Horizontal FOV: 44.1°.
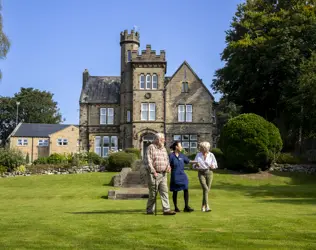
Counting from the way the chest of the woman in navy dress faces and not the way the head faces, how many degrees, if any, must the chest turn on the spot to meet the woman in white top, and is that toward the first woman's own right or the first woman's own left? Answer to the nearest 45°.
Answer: approximately 90° to the first woman's own left

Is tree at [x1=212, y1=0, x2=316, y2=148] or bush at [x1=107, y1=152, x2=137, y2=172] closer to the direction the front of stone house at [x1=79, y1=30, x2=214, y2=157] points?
the bush

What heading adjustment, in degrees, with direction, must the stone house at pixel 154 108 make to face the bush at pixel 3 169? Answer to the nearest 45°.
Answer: approximately 45° to its right

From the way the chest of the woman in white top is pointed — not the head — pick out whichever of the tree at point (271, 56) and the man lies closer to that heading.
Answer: the man

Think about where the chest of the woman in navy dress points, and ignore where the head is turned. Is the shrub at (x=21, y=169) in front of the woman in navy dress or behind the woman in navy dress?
behind

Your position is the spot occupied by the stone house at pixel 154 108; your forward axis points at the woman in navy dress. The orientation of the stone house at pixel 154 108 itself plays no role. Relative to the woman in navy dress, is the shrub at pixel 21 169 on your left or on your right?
right

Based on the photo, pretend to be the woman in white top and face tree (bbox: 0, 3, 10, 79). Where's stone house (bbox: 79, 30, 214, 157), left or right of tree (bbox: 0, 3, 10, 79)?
right

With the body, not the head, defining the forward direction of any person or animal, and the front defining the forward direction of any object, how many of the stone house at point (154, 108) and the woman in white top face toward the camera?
2

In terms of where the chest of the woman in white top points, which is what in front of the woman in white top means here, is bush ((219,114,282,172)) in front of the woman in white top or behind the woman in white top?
behind

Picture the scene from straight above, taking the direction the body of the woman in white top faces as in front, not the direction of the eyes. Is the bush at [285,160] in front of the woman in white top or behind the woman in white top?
behind

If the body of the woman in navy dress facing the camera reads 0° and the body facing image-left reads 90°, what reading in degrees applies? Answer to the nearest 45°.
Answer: approximately 315°
